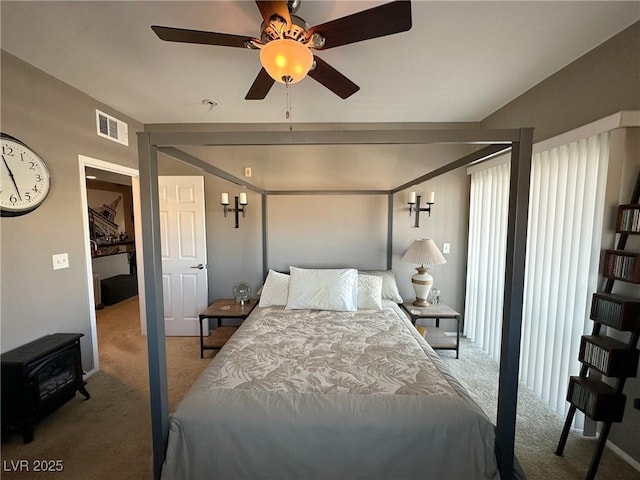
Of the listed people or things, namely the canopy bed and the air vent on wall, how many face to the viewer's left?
0

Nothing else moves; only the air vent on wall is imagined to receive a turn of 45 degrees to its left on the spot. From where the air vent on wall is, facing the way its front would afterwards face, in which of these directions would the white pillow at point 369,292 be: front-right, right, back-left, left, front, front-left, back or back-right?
front-right

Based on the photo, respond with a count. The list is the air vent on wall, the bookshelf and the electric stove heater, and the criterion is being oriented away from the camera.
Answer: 0

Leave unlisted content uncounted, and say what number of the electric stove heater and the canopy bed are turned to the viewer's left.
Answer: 0

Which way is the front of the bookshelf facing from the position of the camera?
facing the viewer and to the left of the viewer

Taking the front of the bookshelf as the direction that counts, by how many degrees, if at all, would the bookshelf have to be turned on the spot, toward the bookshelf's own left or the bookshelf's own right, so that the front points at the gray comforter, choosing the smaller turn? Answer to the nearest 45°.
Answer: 0° — it already faces it

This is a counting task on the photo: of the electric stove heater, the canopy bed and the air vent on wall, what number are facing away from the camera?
0

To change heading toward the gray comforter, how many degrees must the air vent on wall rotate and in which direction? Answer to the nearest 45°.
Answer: approximately 45° to its right

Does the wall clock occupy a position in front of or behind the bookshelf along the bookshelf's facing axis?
in front

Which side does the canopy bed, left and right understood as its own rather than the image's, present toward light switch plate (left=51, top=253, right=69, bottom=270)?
right

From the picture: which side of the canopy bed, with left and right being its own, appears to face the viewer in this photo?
front

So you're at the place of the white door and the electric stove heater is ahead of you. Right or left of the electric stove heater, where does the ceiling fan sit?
left

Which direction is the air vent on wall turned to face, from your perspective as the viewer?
facing the viewer and to the right of the viewer

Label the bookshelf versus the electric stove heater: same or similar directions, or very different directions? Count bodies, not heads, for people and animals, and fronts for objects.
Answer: very different directions

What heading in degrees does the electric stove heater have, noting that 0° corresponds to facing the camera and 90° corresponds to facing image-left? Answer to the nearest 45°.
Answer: approximately 315°

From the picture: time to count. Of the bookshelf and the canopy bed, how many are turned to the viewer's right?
0

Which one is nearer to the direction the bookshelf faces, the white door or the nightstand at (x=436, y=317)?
the white door

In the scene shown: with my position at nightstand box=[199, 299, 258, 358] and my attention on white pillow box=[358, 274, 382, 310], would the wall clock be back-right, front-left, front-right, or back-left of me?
back-right
